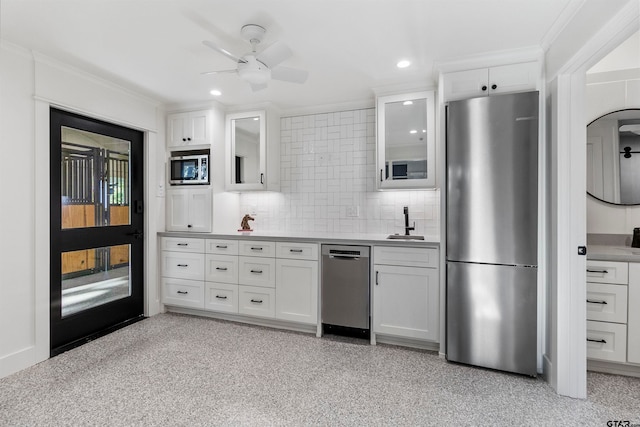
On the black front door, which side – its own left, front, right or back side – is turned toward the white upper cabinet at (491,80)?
front

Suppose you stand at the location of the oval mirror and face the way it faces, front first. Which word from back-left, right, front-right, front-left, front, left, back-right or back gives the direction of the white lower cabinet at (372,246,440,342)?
front-right

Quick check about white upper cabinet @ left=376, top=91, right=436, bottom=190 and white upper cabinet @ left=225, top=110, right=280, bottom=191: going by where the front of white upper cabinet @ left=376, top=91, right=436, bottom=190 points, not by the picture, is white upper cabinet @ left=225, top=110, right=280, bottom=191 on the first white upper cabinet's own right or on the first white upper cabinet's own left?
on the first white upper cabinet's own right

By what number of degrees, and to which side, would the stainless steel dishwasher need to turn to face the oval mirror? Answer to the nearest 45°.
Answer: approximately 90° to its left

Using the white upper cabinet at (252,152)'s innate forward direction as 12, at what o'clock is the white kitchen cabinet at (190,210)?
The white kitchen cabinet is roughly at 2 o'clock from the white upper cabinet.

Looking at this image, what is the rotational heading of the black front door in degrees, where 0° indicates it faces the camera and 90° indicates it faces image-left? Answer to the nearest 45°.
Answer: approximately 315°
